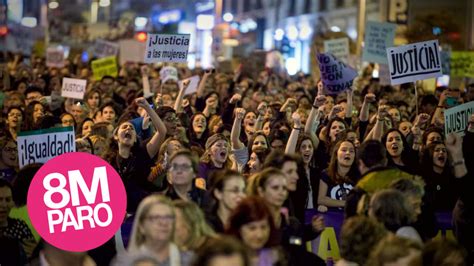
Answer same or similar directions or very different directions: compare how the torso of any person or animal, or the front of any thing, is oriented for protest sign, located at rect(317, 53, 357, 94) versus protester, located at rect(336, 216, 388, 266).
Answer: very different directions

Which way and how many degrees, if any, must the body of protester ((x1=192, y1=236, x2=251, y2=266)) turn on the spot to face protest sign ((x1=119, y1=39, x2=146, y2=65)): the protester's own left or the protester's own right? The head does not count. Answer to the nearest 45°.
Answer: approximately 180°

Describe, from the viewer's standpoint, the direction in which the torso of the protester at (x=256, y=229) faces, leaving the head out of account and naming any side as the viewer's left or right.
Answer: facing the viewer and to the right of the viewer

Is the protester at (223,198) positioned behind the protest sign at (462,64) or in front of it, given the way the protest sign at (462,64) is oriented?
in front

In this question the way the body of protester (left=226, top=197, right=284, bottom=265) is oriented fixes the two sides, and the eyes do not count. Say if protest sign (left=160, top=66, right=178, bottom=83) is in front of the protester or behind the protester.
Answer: behind

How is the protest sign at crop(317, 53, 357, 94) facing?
toward the camera

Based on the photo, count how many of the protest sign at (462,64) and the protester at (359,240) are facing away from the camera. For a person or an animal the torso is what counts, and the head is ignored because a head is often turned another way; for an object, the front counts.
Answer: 1

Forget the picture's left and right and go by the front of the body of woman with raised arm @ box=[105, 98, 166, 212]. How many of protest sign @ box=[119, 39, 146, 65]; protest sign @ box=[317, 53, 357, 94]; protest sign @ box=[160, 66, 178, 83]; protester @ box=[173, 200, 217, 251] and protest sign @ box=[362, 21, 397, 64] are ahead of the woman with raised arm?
1

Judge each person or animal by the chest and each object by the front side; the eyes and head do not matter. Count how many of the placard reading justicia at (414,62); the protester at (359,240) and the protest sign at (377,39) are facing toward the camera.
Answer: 2

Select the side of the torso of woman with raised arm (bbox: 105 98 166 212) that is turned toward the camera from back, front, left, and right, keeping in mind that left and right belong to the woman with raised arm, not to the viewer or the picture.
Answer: front

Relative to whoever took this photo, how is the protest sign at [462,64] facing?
facing the viewer

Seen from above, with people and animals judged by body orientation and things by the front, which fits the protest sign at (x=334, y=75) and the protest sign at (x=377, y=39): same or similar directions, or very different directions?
same or similar directions
